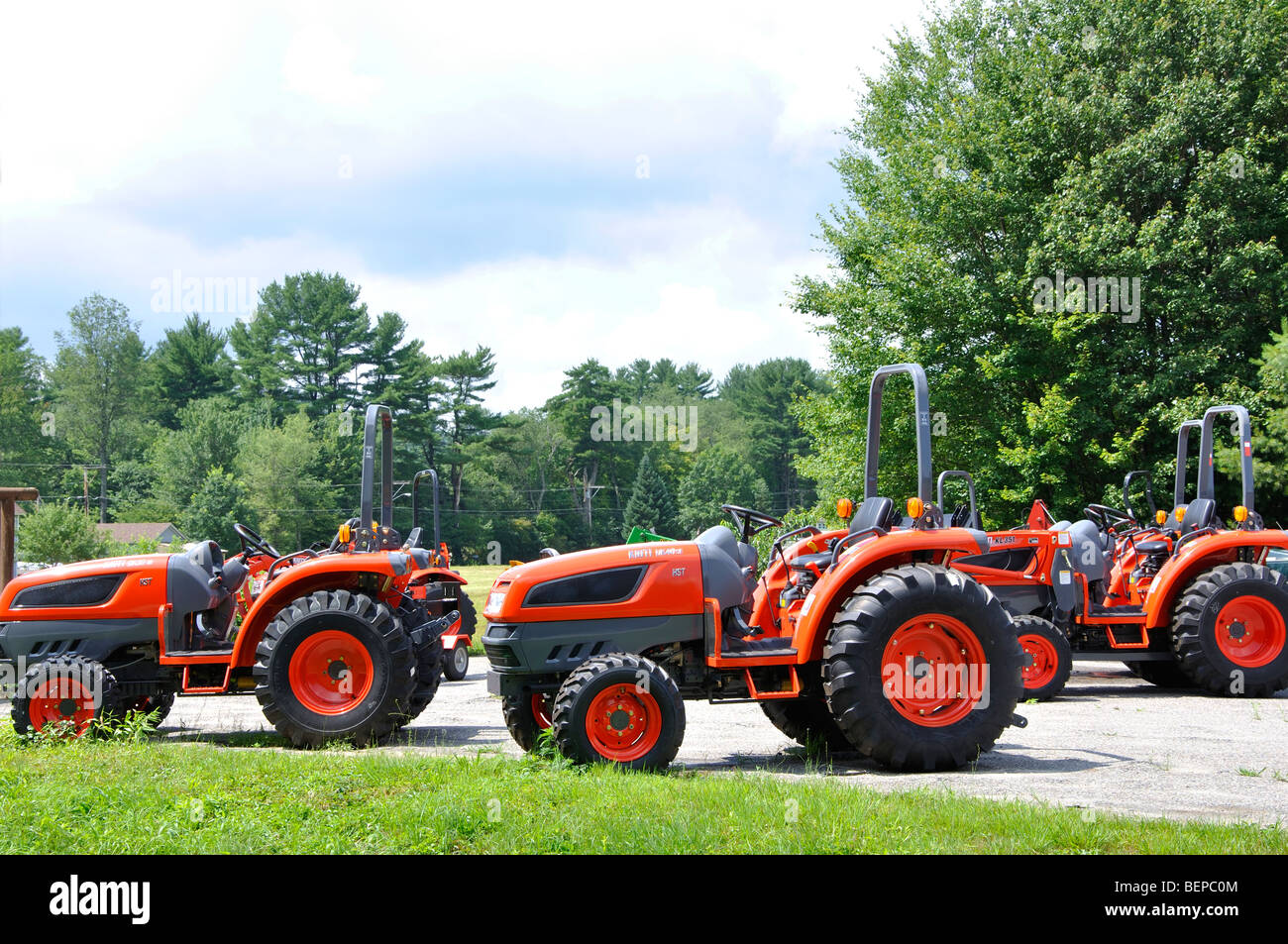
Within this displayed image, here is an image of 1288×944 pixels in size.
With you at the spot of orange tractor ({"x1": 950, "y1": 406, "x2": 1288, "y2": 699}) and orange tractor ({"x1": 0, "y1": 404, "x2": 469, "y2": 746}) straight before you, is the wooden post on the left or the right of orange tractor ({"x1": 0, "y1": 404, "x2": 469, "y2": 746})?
right

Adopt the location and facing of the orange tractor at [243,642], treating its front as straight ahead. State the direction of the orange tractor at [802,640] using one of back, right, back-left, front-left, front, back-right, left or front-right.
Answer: back-left

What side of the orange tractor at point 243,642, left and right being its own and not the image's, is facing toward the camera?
left

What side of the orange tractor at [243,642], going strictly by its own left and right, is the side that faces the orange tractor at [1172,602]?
back

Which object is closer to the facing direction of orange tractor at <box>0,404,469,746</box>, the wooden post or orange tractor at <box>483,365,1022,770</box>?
the wooden post

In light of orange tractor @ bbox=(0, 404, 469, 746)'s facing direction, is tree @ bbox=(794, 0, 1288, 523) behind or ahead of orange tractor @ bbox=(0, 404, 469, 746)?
behind
